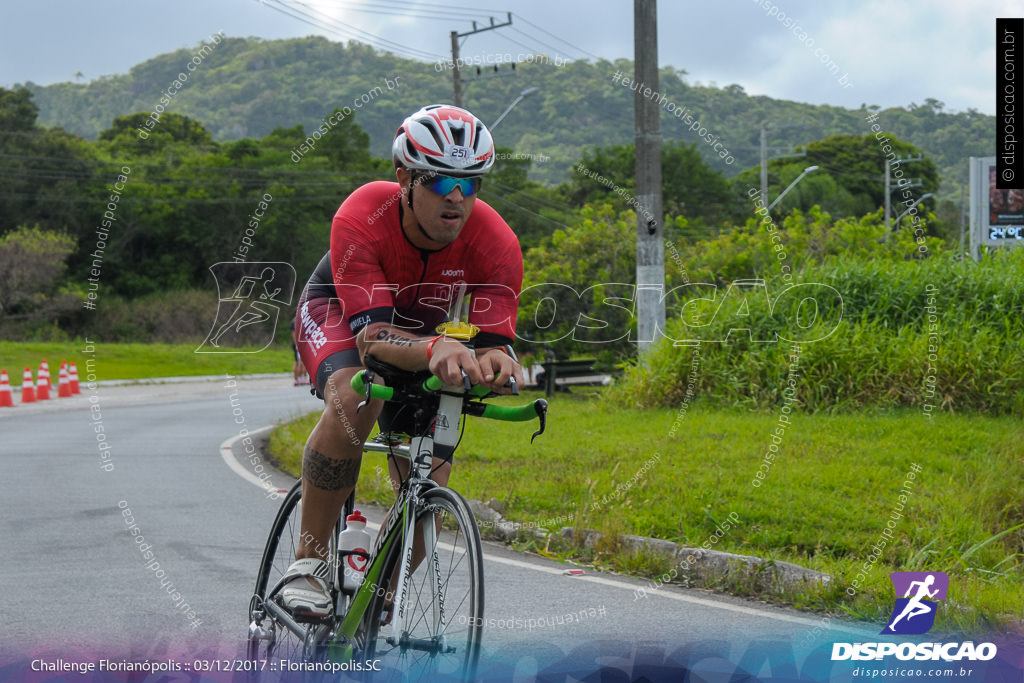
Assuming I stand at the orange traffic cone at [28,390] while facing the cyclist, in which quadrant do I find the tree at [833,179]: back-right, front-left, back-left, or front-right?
back-left

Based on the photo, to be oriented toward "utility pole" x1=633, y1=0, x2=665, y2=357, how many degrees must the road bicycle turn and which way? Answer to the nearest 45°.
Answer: approximately 135° to its left

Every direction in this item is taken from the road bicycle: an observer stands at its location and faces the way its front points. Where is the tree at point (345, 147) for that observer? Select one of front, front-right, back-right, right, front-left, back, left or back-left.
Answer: back-left

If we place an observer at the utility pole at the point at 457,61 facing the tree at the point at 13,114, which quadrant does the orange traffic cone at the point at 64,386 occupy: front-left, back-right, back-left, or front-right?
back-left

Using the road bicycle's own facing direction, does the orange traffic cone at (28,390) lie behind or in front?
behind

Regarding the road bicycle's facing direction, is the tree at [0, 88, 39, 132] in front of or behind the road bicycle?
behind

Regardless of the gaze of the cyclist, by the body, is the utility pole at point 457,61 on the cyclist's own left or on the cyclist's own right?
on the cyclist's own left

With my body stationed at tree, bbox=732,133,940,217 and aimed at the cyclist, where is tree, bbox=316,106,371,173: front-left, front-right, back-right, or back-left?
front-right

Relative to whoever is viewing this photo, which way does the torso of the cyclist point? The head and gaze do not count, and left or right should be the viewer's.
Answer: facing the viewer and to the right of the viewer

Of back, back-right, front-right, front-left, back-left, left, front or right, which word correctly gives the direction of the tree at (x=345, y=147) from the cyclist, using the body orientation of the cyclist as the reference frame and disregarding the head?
back-left
